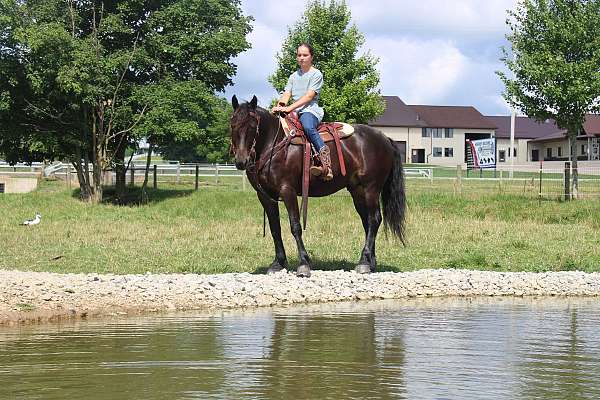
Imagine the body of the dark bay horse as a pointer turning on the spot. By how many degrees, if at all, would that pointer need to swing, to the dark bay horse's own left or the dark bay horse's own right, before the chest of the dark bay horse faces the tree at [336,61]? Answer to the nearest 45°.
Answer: approximately 135° to the dark bay horse's own right

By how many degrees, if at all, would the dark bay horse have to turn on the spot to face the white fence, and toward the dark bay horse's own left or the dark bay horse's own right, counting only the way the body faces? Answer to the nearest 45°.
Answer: approximately 135° to the dark bay horse's own right

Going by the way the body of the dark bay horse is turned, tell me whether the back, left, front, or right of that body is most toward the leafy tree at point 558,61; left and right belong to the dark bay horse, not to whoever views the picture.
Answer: back

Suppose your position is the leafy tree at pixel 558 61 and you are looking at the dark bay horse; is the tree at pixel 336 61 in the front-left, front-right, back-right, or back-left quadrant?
back-right

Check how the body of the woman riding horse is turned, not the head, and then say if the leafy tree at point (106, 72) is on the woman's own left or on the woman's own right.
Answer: on the woman's own right

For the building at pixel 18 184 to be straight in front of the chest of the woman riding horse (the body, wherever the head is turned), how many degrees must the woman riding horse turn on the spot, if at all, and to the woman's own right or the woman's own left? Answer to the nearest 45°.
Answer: approximately 90° to the woman's own right

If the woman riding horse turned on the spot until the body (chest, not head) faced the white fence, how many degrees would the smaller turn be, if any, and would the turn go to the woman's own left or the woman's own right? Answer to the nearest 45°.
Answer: approximately 135° to the woman's own right

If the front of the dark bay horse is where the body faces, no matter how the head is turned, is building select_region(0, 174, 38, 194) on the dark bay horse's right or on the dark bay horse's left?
on the dark bay horse's right

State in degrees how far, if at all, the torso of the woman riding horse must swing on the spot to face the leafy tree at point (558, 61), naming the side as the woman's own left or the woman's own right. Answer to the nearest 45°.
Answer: approximately 180°

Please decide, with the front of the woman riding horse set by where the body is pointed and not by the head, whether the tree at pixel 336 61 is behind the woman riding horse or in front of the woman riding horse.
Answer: behind

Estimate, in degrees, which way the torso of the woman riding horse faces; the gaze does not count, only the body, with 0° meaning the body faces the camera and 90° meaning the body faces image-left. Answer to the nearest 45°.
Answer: approximately 45°

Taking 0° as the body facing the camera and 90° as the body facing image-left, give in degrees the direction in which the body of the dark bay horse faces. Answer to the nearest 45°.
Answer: approximately 45°
